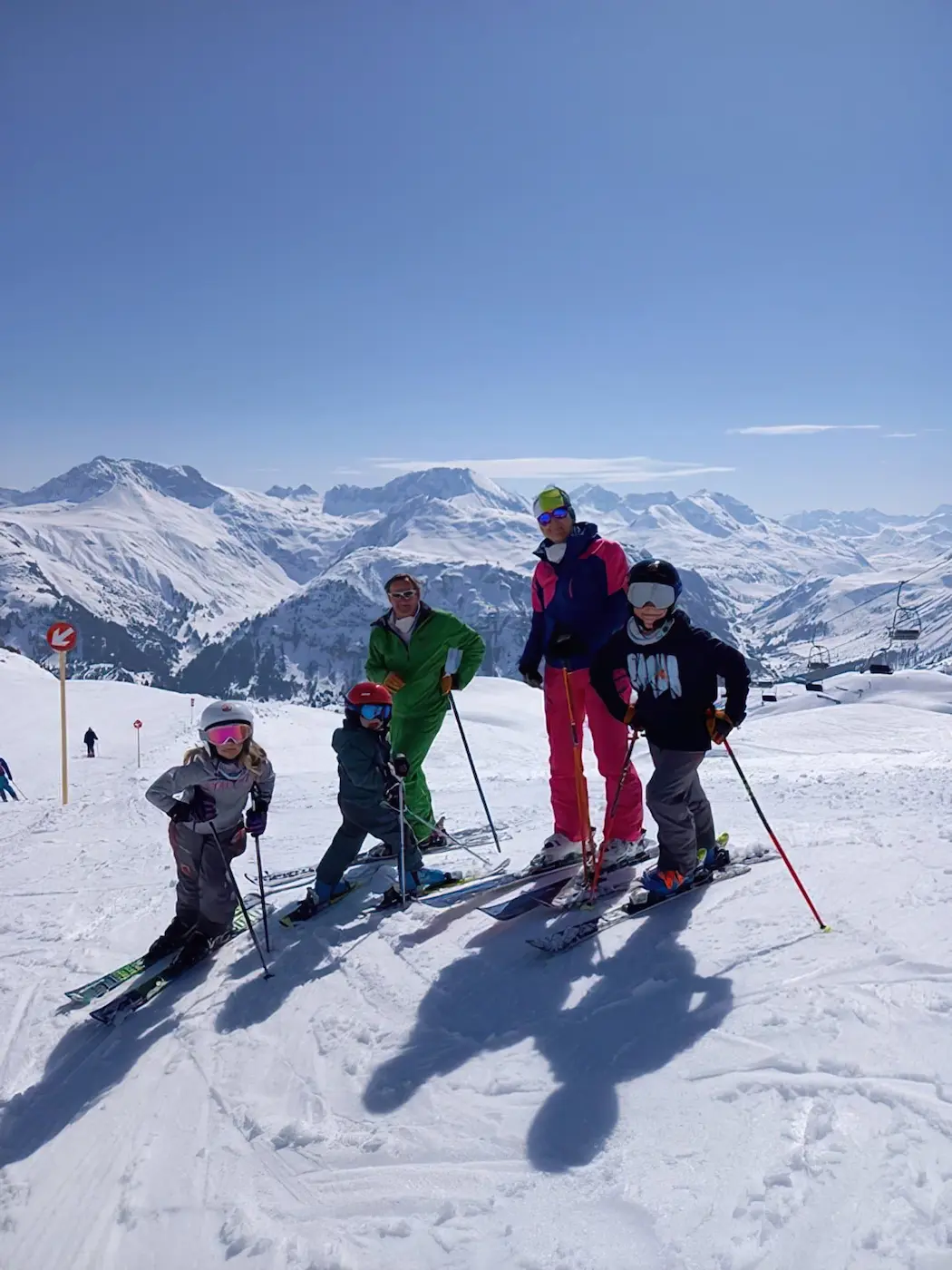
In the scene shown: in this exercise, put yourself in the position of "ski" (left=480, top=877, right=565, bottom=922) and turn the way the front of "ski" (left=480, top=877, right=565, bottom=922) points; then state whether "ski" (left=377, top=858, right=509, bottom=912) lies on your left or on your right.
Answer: on your right

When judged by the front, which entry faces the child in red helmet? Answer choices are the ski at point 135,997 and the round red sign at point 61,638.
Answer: the round red sign

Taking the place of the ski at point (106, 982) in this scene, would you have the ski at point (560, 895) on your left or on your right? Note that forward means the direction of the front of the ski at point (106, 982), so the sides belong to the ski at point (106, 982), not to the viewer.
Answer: on your left

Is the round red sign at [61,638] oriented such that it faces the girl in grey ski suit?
yes

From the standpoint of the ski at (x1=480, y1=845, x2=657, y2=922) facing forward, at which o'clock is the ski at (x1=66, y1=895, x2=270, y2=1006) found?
the ski at (x1=66, y1=895, x2=270, y2=1006) is roughly at 1 o'clock from the ski at (x1=480, y1=845, x2=657, y2=922).

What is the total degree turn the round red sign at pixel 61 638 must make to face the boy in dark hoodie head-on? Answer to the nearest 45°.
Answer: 0° — it already faces them

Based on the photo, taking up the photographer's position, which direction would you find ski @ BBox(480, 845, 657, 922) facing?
facing the viewer and to the left of the viewer

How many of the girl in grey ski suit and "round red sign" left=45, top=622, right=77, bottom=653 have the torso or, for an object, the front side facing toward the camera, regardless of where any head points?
2

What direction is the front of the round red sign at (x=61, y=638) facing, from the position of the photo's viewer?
facing the viewer

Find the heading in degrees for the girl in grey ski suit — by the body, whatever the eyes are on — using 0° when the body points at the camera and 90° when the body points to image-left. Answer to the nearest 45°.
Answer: approximately 0°
